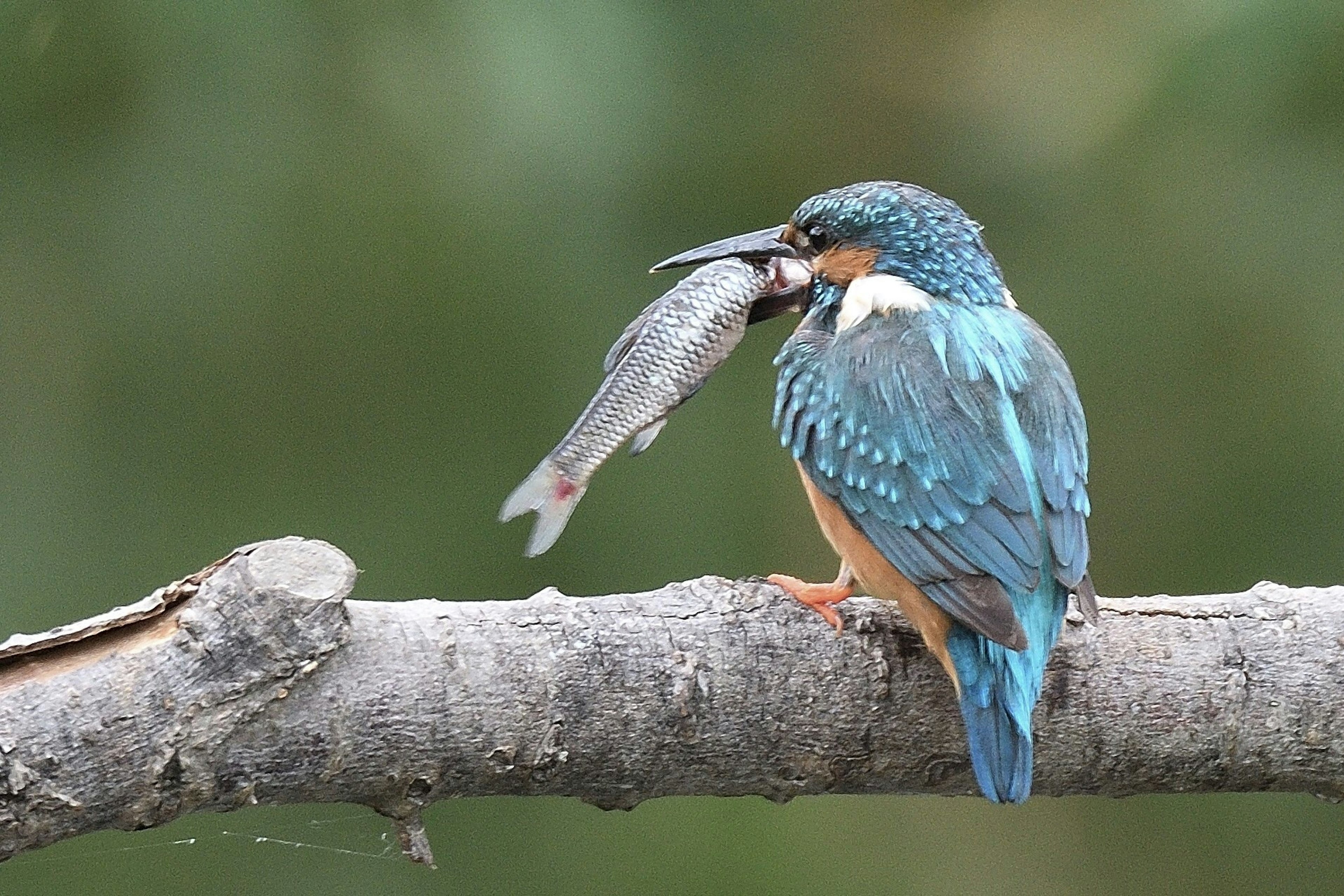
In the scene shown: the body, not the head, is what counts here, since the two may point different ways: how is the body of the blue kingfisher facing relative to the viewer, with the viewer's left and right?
facing away from the viewer and to the left of the viewer
